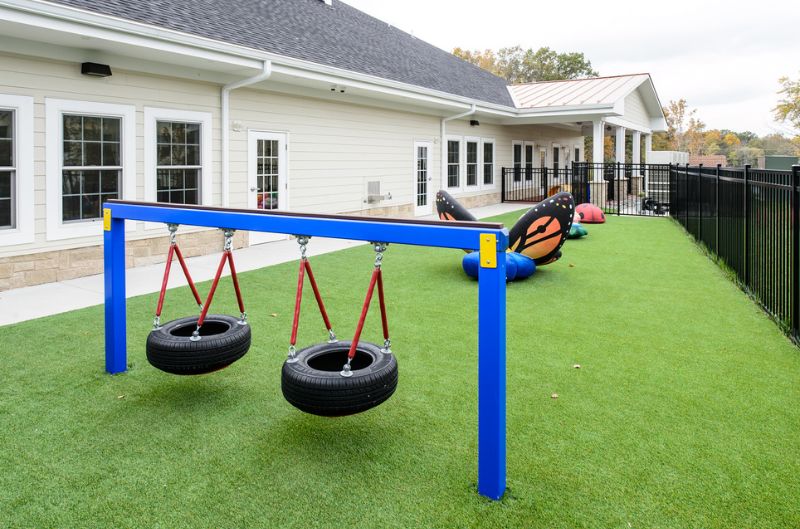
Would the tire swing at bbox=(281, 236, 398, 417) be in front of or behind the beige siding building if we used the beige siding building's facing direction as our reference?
in front

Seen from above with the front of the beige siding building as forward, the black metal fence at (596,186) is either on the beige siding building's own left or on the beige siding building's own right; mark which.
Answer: on the beige siding building's own left

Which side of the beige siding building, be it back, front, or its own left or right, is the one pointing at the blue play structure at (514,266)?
front

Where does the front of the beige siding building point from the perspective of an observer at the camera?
facing the viewer and to the right of the viewer

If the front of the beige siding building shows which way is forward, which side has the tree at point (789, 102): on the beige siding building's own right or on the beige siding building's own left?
on the beige siding building's own left
